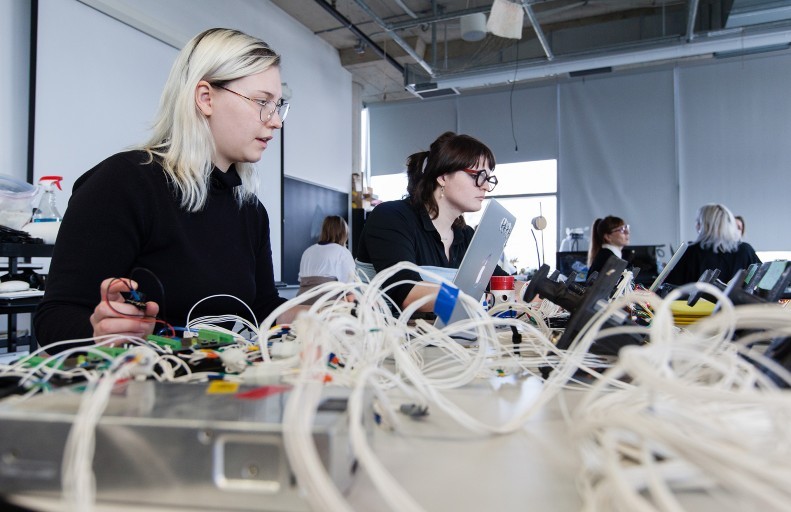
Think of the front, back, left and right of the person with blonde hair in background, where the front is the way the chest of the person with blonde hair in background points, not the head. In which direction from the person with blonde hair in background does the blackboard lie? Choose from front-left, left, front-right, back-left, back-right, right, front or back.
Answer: left

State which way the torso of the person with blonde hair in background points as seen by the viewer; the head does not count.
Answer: away from the camera

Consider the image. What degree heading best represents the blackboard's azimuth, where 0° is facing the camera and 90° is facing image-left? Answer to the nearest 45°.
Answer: approximately 315°

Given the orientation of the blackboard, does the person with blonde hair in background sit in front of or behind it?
in front

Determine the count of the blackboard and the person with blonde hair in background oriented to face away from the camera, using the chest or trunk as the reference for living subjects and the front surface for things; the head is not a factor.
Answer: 1

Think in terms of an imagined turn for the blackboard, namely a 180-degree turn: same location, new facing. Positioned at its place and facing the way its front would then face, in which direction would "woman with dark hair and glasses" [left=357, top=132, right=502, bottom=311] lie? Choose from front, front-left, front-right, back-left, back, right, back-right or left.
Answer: back-left

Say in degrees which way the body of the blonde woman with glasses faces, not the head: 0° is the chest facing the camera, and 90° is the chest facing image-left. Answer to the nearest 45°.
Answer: approximately 315°

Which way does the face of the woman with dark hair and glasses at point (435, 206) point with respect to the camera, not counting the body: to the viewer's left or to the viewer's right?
to the viewer's right

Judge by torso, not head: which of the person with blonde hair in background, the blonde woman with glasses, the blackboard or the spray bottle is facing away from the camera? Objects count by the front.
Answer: the person with blonde hair in background

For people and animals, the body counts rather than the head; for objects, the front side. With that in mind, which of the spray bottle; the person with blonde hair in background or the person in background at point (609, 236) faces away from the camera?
the person with blonde hair in background
